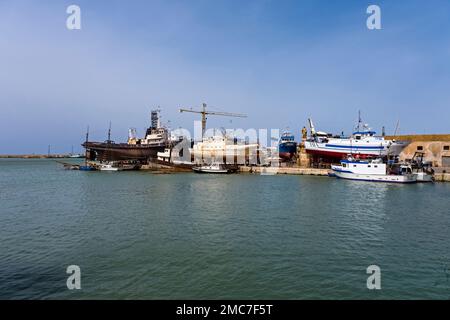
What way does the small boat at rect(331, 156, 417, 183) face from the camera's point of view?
to the viewer's left
